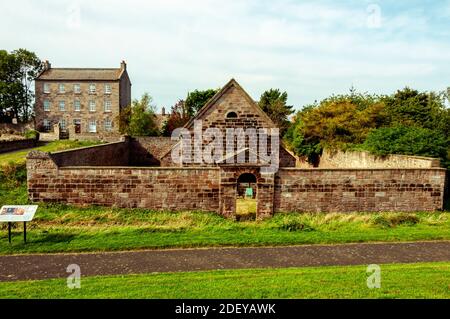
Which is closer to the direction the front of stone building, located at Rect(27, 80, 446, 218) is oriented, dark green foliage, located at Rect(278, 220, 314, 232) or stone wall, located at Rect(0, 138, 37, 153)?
the dark green foliage

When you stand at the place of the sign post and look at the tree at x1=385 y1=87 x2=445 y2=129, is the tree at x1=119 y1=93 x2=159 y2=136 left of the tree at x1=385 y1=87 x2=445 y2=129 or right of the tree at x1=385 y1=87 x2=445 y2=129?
left

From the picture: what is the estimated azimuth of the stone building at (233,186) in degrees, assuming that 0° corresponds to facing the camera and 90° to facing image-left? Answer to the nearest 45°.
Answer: approximately 0°

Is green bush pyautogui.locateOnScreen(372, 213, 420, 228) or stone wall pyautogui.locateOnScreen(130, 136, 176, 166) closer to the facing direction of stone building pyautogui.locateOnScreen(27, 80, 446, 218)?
the green bush

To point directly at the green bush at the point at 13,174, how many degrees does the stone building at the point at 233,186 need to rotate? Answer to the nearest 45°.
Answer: approximately 90° to its right

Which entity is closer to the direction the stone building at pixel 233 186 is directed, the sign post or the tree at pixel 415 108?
the sign post

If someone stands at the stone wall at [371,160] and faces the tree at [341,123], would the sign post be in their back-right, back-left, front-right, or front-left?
back-left

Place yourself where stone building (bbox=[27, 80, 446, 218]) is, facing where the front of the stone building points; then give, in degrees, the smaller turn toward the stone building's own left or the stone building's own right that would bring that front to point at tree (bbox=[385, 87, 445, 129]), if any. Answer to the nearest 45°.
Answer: approximately 135° to the stone building's own left

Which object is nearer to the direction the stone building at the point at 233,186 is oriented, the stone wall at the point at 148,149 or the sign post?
the sign post

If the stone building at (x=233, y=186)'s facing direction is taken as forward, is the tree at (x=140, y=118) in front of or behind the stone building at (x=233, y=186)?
behind

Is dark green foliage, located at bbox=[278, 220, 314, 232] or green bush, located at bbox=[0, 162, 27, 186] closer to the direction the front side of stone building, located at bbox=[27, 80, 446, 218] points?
the dark green foliage

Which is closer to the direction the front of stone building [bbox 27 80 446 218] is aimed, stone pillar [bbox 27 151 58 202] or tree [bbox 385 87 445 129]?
the stone pillar

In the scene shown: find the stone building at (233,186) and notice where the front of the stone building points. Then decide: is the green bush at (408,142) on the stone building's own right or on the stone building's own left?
on the stone building's own left
